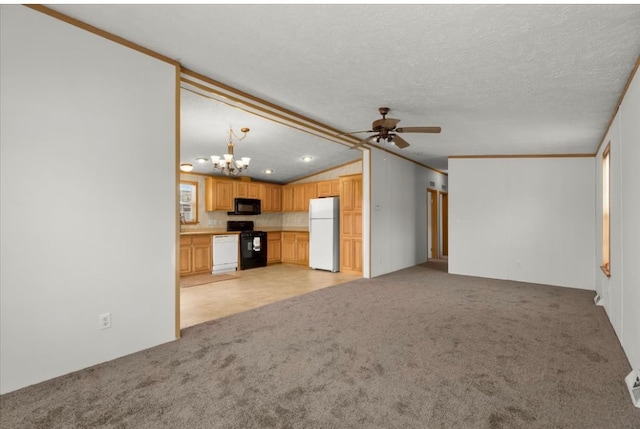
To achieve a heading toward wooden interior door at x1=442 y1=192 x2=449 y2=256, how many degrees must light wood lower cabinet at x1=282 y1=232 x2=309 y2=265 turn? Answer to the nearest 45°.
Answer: approximately 135° to its left

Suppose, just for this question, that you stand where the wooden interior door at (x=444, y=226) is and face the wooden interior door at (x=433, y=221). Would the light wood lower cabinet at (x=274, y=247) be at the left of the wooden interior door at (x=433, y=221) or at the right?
right
